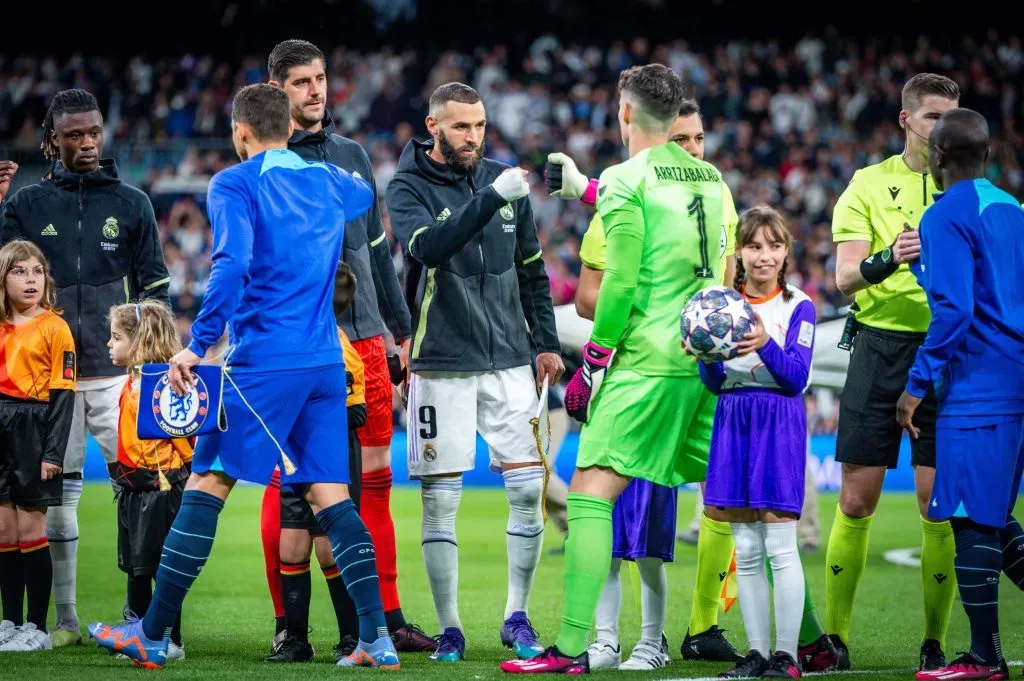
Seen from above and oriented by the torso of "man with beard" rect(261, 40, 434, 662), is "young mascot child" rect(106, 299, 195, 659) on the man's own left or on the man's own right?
on the man's own right

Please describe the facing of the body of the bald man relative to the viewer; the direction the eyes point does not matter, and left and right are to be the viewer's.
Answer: facing away from the viewer and to the left of the viewer

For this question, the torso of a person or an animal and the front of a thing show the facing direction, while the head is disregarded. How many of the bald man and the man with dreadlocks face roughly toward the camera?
1

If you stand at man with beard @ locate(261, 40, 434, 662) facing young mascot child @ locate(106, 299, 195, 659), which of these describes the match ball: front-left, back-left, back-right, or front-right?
back-left

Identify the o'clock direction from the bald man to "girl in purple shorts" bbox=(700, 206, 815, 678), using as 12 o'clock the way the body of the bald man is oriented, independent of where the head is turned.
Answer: The girl in purple shorts is roughly at 10 o'clock from the bald man.

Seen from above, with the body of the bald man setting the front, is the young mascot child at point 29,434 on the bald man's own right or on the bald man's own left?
on the bald man's own left

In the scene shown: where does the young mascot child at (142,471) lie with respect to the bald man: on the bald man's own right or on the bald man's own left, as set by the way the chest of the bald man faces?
on the bald man's own left

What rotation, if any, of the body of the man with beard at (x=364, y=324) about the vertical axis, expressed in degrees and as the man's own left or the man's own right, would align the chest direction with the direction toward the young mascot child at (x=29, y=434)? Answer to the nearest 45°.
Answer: approximately 135° to the man's own right
